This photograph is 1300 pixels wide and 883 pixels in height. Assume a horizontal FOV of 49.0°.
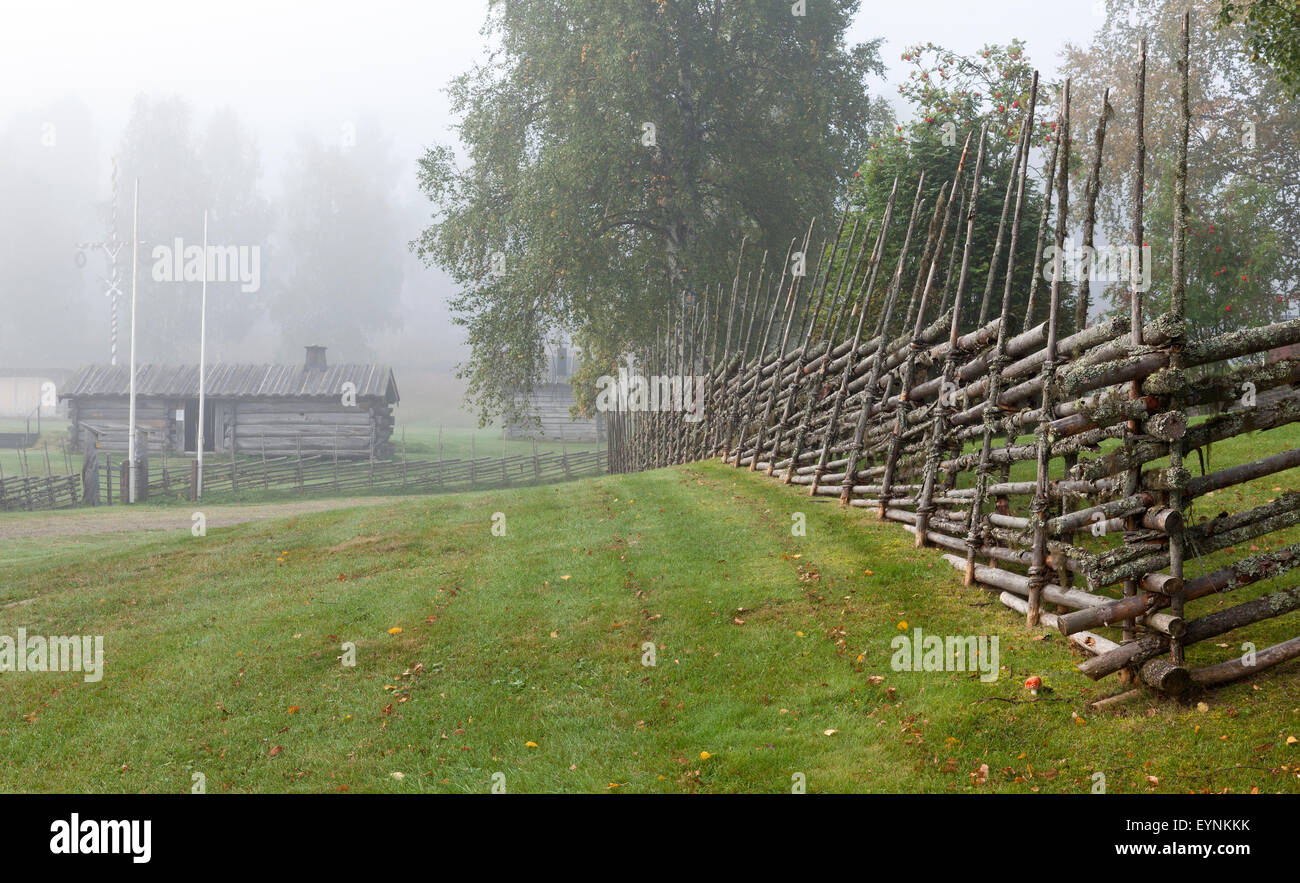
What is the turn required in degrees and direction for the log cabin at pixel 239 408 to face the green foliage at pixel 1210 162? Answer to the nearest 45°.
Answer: approximately 45° to its left

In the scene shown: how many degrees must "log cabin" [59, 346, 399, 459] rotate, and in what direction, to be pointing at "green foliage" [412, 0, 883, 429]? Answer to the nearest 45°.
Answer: approximately 45° to its left

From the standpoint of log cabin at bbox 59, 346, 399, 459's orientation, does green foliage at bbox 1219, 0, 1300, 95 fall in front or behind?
in front

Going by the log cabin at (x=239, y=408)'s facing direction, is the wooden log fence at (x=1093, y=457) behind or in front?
in front

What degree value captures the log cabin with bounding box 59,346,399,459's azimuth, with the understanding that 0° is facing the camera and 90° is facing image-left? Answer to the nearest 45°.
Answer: approximately 0°
